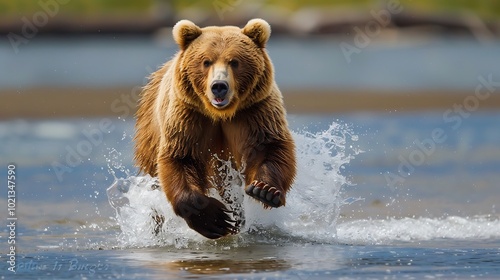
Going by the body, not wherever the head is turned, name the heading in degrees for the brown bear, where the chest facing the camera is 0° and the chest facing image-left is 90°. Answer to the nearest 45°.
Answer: approximately 0°
